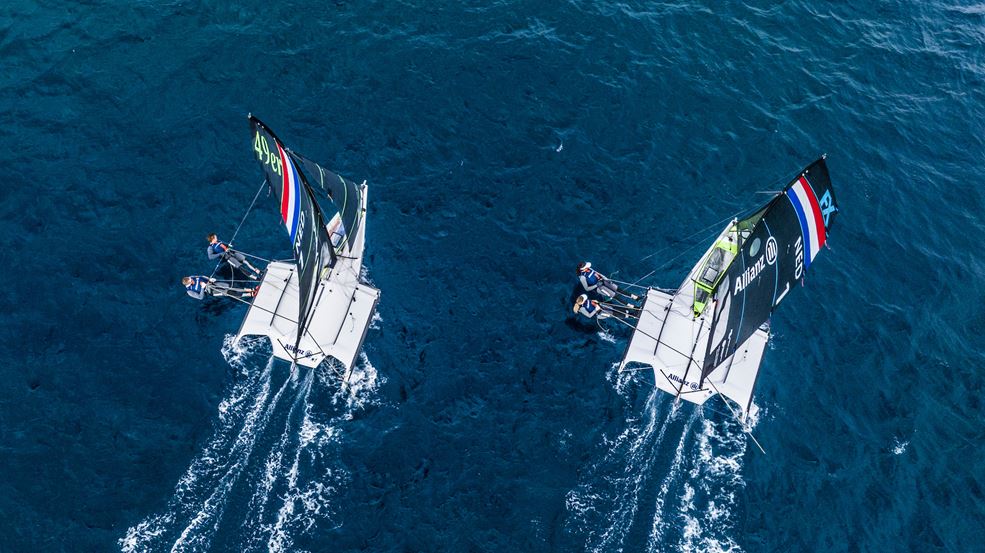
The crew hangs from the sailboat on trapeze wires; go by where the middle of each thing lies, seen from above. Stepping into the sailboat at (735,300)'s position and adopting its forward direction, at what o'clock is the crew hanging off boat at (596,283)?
The crew hanging off boat is roughly at 9 o'clock from the sailboat.

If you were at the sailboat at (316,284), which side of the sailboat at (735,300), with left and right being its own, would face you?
left

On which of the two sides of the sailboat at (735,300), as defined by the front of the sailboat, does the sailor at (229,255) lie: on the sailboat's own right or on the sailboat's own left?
on the sailboat's own left

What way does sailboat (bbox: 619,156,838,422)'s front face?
away from the camera

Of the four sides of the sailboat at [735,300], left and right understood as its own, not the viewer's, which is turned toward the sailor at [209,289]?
left
